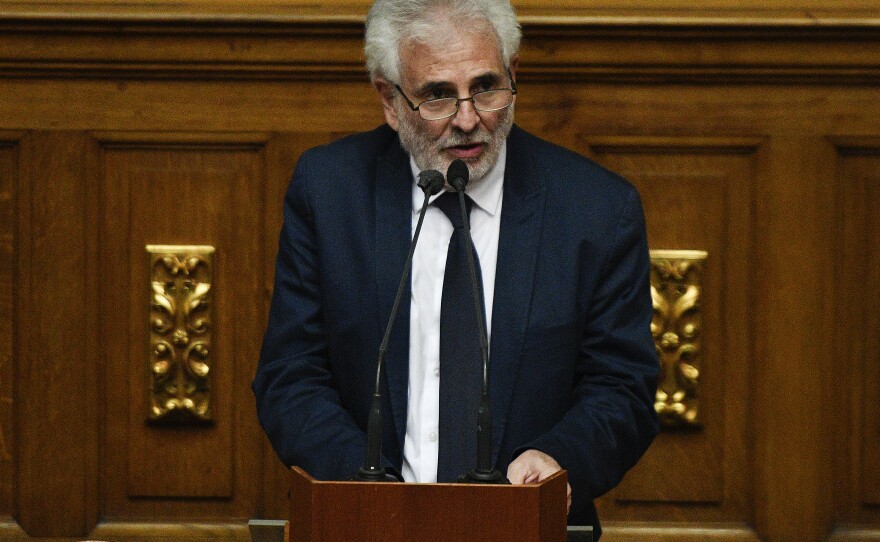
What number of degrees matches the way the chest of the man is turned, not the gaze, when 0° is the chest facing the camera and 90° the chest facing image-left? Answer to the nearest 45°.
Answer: approximately 0°
